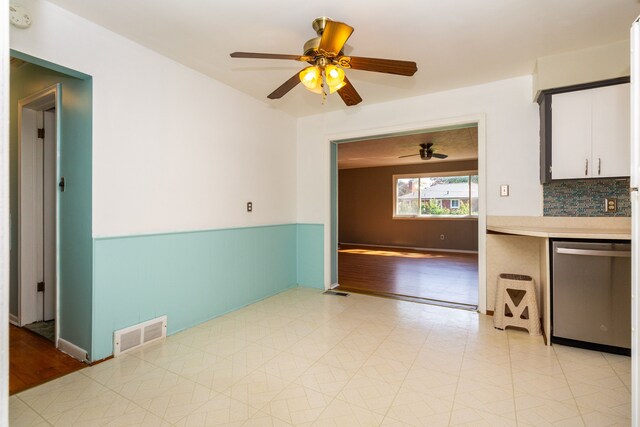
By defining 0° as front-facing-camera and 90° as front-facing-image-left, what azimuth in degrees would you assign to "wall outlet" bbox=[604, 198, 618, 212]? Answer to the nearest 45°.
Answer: approximately 0°

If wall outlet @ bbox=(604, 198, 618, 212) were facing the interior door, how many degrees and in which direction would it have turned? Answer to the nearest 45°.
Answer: approximately 45° to its right
